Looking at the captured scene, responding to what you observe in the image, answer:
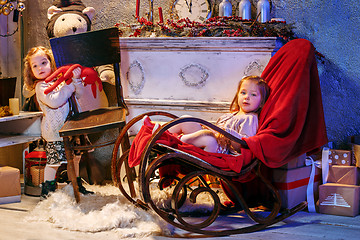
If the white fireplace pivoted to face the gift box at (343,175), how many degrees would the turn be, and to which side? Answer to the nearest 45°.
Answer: approximately 45° to its left

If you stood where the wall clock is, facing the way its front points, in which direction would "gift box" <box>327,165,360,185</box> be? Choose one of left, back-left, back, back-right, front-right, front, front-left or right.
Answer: front-left

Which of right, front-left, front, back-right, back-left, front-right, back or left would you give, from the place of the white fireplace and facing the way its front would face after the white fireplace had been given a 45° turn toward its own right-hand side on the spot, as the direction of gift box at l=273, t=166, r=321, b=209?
left

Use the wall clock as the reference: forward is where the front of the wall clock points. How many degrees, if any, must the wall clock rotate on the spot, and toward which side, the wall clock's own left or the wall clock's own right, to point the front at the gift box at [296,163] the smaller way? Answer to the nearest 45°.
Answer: approximately 45° to the wall clock's own left

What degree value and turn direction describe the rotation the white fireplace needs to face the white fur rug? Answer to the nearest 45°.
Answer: approximately 45° to its right

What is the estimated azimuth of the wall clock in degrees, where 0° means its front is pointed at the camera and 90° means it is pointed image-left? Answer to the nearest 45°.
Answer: approximately 0°

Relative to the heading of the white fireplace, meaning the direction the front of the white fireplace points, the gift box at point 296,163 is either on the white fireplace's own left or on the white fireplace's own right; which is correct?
on the white fireplace's own left

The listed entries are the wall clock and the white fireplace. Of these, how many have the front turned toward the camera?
2

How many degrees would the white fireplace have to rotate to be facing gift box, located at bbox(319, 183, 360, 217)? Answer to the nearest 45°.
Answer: approximately 45° to its left

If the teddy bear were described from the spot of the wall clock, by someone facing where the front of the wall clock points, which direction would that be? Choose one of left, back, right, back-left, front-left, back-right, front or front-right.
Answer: right
